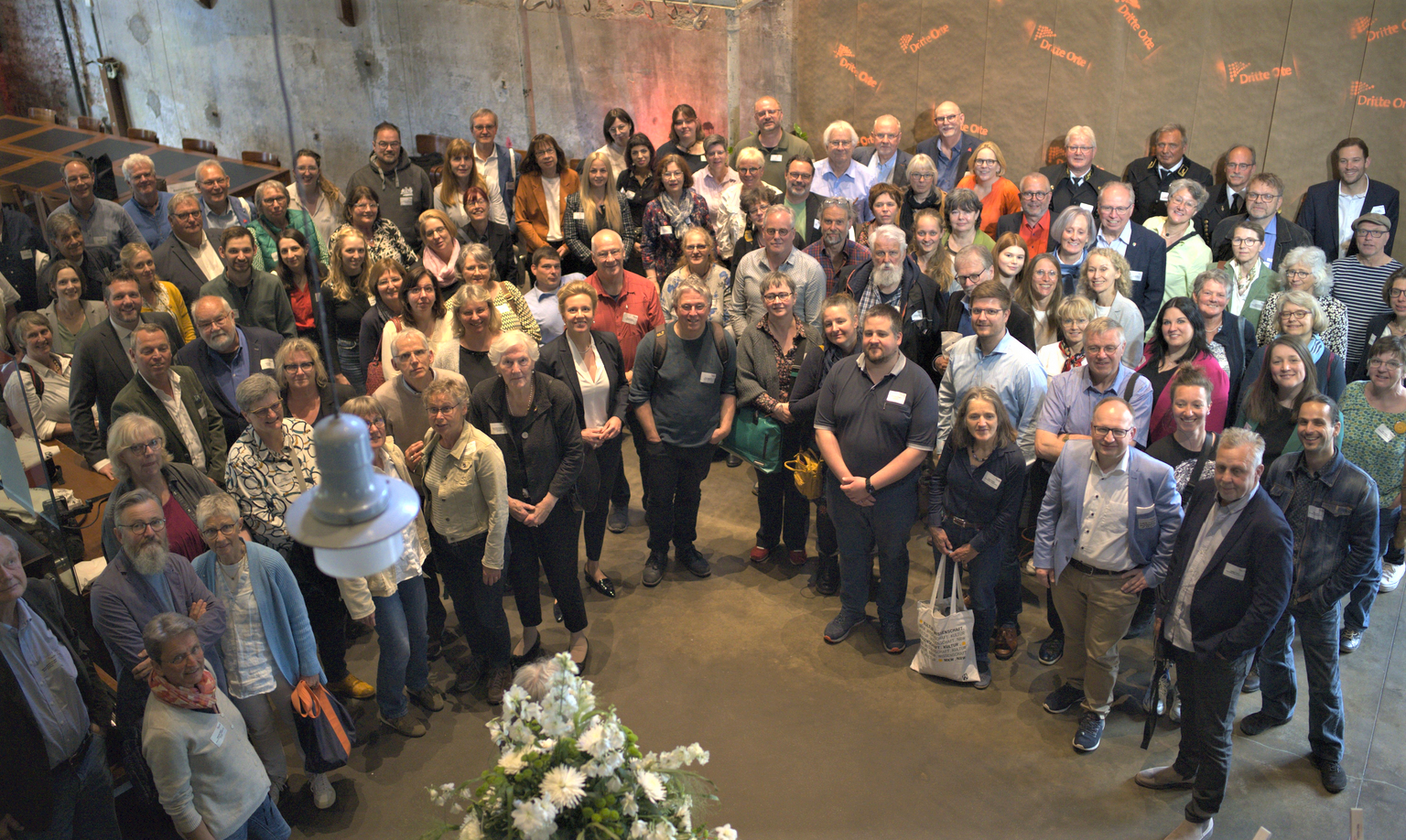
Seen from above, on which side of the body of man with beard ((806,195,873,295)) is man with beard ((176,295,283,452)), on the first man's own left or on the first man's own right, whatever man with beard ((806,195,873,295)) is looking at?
on the first man's own right

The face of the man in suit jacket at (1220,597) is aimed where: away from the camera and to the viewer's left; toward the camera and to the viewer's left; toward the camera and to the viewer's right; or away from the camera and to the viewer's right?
toward the camera and to the viewer's left

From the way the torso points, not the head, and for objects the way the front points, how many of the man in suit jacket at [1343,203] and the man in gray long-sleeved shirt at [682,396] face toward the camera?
2

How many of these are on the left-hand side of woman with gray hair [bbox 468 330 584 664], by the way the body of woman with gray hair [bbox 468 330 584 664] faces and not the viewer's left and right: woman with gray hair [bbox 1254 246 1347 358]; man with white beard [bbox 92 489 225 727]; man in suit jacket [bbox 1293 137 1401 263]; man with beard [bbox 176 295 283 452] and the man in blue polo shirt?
3

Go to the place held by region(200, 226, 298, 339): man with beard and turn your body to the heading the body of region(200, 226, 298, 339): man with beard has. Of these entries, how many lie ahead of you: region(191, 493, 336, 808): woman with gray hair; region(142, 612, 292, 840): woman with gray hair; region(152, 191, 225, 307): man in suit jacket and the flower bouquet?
3

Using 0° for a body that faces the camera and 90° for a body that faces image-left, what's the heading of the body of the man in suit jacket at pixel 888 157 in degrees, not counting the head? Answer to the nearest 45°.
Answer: approximately 0°

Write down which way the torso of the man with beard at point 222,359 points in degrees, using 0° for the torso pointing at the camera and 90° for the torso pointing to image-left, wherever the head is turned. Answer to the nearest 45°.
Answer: approximately 0°

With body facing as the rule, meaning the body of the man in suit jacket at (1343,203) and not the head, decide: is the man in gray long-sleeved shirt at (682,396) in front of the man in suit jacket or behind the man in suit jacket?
in front
